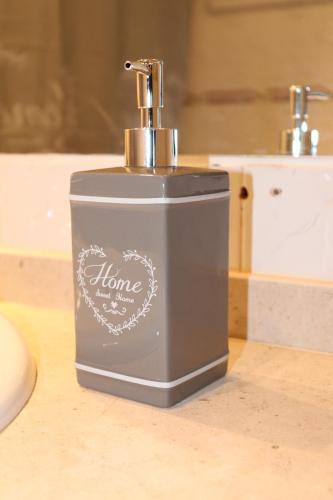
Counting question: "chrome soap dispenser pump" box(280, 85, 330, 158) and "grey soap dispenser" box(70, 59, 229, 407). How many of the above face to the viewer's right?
1

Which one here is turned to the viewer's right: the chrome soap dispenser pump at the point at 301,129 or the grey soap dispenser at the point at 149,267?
the chrome soap dispenser pump

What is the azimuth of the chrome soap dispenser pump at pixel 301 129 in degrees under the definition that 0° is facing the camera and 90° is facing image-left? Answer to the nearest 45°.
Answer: approximately 270°
